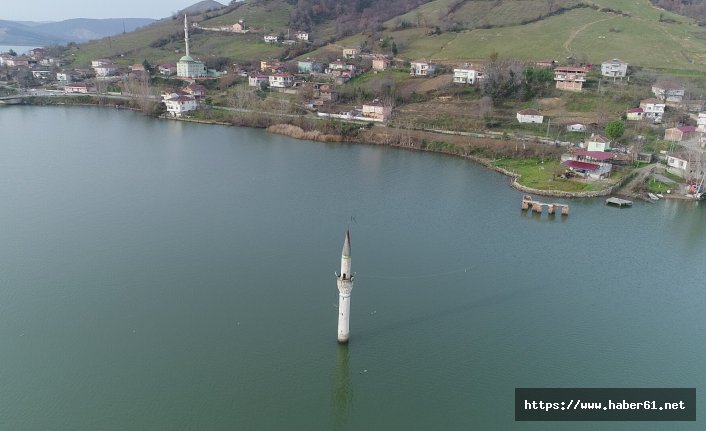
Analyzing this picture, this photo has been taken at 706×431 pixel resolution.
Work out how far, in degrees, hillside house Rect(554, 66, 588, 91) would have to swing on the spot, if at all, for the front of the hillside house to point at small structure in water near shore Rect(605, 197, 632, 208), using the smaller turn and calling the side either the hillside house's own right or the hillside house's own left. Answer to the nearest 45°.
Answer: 0° — it already faces it

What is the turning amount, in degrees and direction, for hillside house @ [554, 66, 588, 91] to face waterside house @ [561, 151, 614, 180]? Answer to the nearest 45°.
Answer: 0° — it already faces it

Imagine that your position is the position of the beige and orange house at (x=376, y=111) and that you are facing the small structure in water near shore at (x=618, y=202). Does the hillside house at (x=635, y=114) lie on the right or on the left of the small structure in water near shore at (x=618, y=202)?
left

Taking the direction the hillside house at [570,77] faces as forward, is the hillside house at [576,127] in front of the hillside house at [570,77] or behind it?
in front

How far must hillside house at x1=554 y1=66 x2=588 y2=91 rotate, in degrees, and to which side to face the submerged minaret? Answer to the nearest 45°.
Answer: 0° — it already faces it

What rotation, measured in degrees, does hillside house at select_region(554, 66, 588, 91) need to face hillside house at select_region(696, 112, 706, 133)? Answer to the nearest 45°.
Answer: approximately 45° to its left

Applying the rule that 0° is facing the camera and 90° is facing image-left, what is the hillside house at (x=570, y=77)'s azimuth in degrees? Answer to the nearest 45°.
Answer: approximately 0°

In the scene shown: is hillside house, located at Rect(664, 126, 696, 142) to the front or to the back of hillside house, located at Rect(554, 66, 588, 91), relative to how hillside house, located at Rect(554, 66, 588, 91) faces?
to the front

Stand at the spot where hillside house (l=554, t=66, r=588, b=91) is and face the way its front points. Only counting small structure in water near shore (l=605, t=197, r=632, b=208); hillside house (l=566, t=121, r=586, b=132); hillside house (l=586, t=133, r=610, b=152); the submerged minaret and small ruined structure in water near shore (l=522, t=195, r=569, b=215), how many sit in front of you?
5
